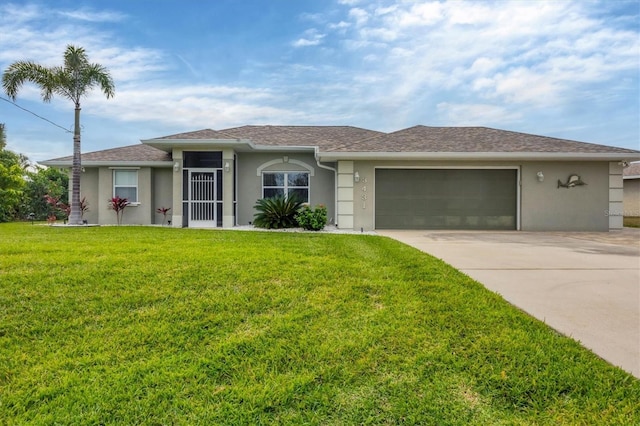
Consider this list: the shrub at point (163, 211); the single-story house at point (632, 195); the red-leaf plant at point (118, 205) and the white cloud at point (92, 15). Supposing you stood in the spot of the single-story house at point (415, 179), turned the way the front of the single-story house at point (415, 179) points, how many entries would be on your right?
3

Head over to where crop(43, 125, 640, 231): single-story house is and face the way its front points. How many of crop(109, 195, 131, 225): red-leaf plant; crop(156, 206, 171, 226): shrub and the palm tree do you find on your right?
3

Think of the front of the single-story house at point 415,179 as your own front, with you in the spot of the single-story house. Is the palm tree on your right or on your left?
on your right

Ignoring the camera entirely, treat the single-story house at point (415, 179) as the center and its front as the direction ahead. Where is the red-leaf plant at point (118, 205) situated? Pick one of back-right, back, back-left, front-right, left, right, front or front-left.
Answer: right

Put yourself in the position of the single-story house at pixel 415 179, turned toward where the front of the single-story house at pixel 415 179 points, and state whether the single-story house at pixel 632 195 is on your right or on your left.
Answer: on your left

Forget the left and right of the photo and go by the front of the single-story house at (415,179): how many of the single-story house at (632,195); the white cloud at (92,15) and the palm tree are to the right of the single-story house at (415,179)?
2

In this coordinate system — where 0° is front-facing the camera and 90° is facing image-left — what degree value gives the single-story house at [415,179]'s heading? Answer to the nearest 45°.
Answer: approximately 0°

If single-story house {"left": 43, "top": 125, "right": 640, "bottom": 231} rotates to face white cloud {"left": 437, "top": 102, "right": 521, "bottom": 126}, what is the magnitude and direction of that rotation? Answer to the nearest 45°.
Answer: approximately 135° to its left
